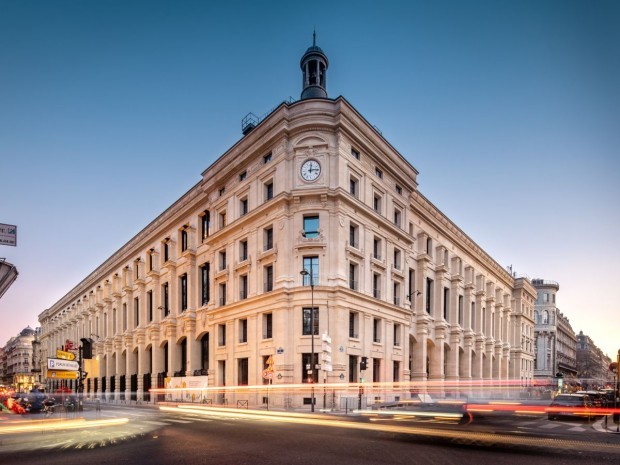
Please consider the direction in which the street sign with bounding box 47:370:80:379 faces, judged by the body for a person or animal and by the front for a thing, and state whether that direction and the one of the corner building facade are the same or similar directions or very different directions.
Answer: same or similar directions

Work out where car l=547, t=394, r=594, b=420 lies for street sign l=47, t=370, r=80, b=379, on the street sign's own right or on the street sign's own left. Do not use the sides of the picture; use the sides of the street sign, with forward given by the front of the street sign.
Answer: on the street sign's own left

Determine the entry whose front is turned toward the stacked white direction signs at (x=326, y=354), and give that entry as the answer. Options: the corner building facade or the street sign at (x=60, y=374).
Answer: the corner building facade

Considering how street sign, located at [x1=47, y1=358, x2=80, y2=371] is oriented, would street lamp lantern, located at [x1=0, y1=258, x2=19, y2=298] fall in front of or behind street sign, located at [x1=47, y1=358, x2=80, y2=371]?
in front

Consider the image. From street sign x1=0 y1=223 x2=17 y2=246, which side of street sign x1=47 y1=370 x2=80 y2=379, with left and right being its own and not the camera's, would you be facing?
front

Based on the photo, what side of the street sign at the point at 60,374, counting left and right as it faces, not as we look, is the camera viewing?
front

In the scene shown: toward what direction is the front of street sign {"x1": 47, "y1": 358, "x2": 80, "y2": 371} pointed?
toward the camera

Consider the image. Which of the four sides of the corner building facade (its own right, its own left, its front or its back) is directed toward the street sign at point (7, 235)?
front
